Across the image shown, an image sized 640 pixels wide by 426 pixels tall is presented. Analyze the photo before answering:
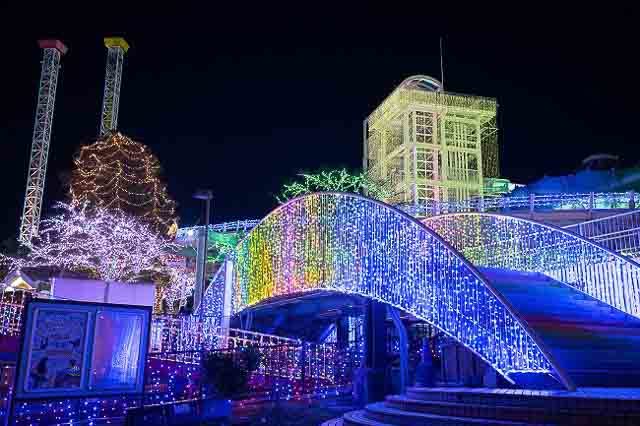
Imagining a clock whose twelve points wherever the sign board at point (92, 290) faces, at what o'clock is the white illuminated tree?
The white illuminated tree is roughly at 6 o'clock from the sign board.

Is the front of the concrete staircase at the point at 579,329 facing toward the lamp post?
no

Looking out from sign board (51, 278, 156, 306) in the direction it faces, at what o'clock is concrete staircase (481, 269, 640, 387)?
The concrete staircase is roughly at 10 o'clock from the sign board.

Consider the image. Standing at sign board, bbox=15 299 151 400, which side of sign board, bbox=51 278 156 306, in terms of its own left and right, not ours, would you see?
front

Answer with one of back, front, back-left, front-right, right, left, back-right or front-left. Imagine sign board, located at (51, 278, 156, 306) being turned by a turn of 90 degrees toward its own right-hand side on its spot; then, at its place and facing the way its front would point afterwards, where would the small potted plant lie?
back-left

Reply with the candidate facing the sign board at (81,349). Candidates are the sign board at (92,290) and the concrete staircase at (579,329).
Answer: the sign board at (92,290)

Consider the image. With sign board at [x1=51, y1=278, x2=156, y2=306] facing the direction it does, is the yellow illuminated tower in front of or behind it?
behind

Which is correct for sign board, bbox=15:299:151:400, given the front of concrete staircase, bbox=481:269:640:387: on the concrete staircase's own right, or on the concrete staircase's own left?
on the concrete staircase's own right

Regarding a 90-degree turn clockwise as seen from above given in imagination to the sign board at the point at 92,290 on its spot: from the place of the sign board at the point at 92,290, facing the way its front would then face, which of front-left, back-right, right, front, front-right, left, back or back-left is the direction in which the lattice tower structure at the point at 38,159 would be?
right

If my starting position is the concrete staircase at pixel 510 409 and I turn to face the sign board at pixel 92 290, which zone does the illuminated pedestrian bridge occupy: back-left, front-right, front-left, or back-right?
front-right

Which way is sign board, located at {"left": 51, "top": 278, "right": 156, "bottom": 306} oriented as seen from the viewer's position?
toward the camera

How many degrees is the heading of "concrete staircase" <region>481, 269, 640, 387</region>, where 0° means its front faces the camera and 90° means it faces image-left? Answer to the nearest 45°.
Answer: approximately 315°
